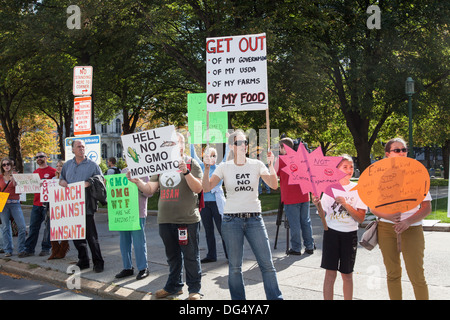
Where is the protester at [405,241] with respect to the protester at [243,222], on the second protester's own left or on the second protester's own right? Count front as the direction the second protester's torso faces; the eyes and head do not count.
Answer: on the second protester's own left

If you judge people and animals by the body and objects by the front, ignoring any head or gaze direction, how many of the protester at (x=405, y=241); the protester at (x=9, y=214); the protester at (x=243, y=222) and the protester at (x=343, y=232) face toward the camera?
4

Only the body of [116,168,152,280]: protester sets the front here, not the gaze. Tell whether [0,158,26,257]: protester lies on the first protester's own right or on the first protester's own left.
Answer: on the first protester's own right

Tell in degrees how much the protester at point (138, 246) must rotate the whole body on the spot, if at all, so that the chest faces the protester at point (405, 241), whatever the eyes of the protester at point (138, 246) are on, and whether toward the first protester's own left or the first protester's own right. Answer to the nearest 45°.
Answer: approximately 90° to the first protester's own left

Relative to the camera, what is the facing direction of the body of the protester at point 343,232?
toward the camera

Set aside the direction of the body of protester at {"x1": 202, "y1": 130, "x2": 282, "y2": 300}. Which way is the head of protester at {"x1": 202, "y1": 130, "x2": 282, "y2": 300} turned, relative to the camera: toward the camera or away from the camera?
toward the camera

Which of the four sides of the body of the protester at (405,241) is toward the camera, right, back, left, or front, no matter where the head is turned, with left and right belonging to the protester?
front

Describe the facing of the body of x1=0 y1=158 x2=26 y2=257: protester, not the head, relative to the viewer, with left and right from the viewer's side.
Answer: facing the viewer

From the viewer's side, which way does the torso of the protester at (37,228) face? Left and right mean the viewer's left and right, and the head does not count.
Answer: facing the viewer and to the left of the viewer

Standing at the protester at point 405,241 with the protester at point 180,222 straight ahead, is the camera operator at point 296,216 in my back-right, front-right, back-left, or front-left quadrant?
front-right
